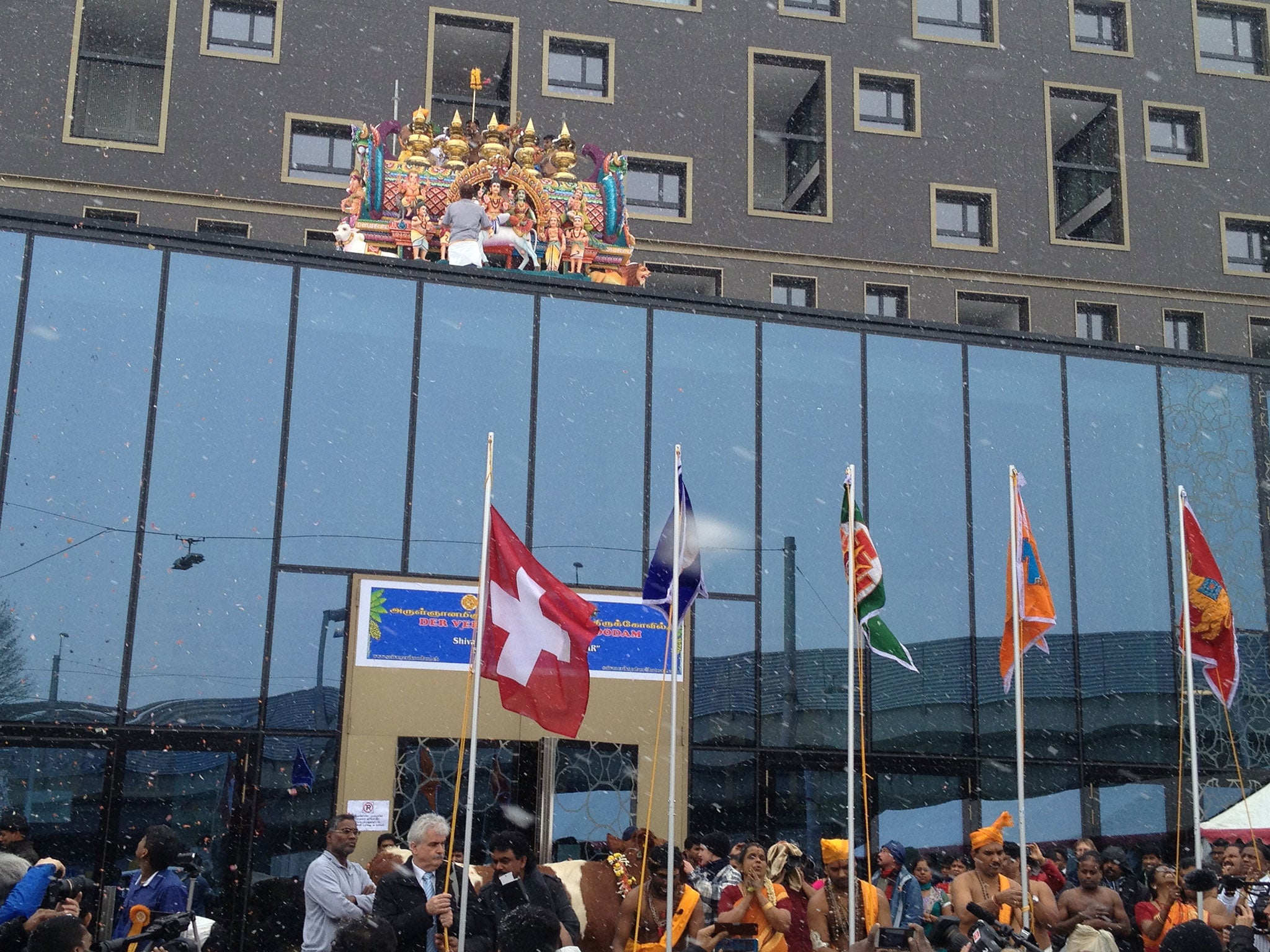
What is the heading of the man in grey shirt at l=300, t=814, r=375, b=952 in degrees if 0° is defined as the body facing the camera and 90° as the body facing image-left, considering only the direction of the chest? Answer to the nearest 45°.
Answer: approximately 315°

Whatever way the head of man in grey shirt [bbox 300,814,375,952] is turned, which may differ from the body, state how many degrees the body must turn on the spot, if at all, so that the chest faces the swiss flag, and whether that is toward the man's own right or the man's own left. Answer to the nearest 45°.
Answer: approximately 90° to the man's own left

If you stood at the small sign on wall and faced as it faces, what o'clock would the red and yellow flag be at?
The red and yellow flag is roughly at 10 o'clock from the small sign on wall.

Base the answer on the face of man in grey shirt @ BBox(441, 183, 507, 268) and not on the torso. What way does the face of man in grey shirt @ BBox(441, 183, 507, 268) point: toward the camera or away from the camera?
away from the camera

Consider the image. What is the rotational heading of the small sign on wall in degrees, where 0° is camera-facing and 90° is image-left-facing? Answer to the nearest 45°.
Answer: approximately 0°

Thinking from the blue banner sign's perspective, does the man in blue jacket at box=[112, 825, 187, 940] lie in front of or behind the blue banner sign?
in front

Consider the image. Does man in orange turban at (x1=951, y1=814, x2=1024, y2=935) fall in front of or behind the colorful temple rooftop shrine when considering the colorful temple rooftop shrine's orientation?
in front

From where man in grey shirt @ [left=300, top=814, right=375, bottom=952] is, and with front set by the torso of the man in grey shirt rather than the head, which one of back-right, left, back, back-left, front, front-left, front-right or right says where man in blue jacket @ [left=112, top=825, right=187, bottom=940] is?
back-right
